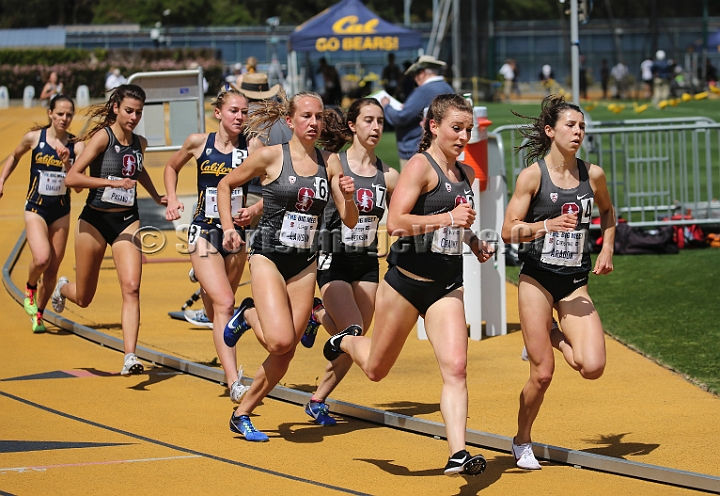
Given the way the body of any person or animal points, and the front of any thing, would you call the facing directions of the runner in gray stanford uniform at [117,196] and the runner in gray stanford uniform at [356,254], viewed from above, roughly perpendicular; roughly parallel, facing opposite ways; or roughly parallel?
roughly parallel

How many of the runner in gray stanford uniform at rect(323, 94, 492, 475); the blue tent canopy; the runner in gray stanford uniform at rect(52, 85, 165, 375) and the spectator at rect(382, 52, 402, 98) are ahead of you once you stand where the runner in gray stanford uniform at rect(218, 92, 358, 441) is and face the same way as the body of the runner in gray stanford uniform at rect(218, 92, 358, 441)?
1

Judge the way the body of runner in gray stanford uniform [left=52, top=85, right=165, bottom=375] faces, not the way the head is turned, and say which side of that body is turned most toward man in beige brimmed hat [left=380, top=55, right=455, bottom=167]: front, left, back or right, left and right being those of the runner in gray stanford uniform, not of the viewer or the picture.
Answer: left

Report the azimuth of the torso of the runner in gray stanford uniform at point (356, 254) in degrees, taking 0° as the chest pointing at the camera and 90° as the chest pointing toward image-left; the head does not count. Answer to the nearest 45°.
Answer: approximately 315°

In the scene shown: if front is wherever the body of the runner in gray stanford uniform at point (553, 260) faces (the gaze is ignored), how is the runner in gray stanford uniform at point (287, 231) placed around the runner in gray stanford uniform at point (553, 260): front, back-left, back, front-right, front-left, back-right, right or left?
back-right

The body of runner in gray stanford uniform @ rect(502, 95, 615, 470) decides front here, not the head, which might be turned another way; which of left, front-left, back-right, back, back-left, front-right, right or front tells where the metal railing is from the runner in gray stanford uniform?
back-left

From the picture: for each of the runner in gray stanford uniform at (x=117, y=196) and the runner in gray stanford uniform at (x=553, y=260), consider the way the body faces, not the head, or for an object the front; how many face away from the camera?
0

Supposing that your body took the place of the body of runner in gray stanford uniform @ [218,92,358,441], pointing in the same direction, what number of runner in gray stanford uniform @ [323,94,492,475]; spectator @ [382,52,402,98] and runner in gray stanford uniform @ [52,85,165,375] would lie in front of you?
1

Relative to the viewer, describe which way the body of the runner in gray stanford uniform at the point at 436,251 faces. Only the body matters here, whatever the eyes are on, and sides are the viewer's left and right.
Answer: facing the viewer and to the right of the viewer

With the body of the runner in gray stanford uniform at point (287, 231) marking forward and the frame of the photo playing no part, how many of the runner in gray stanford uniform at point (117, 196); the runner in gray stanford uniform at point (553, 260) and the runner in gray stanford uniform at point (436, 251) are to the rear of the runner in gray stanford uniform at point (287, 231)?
1

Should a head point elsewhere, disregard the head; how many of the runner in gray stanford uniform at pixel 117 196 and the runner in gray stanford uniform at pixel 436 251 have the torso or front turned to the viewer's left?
0

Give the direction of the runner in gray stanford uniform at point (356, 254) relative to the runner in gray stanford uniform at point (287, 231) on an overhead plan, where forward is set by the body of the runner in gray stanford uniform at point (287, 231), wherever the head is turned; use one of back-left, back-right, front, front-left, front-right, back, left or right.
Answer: left

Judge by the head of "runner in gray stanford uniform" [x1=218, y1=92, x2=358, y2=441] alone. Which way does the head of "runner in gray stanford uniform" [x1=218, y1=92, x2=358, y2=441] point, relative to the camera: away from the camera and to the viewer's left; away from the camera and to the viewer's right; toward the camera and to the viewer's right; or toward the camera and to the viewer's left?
toward the camera and to the viewer's right

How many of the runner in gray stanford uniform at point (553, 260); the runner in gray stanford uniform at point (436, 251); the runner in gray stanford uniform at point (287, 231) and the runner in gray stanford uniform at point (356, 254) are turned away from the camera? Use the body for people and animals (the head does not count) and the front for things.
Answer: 0

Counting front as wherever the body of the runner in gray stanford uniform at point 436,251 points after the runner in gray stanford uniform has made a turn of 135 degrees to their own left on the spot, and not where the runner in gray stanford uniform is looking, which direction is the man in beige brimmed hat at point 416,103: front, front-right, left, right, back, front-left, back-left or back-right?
front
